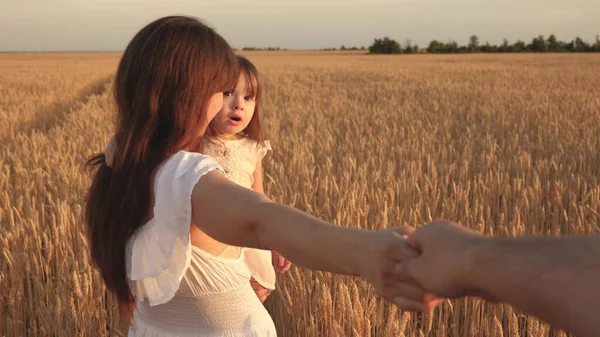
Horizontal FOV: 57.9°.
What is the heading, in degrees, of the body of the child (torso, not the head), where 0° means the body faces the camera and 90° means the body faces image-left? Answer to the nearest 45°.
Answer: approximately 45°
